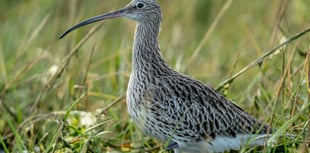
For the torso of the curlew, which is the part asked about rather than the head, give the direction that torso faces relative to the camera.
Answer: to the viewer's left
